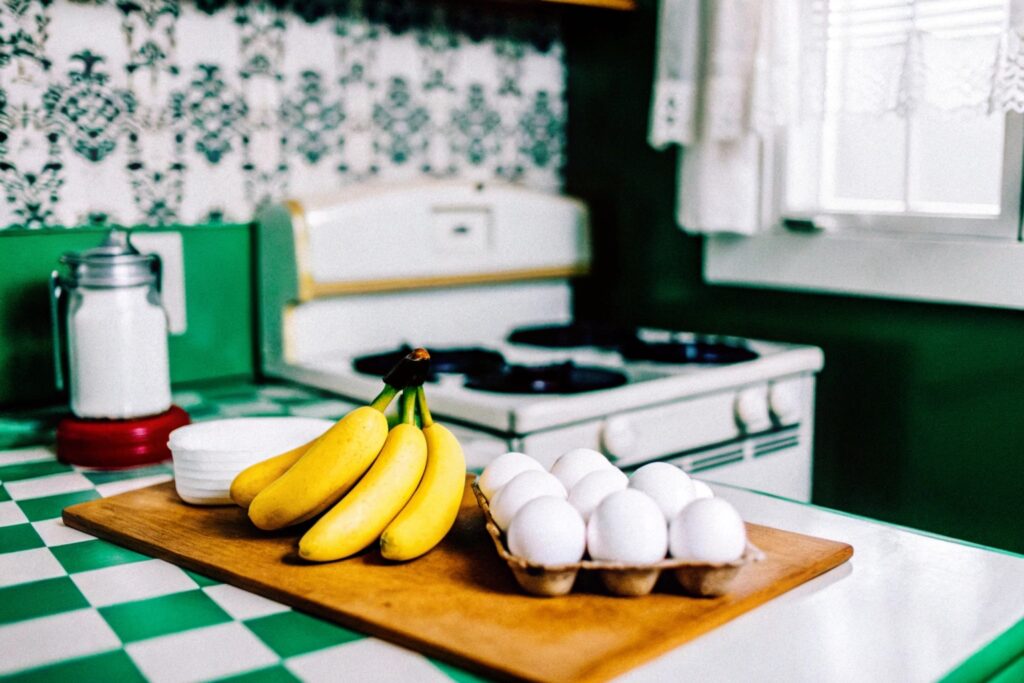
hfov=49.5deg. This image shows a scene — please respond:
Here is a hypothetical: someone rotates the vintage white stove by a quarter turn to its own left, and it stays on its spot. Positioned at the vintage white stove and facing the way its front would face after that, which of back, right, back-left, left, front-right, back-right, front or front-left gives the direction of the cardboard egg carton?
back-right

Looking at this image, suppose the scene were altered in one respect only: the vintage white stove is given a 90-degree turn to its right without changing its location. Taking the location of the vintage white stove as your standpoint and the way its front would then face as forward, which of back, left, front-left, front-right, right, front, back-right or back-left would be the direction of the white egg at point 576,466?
front-left

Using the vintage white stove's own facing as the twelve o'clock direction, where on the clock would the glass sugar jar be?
The glass sugar jar is roughly at 3 o'clock from the vintage white stove.

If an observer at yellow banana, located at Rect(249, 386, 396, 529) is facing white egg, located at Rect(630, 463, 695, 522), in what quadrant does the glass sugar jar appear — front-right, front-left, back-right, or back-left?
back-left

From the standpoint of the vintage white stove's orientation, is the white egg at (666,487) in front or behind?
in front

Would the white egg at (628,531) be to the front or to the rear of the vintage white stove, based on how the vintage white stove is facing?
to the front

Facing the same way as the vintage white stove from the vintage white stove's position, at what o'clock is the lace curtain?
The lace curtain is roughly at 10 o'clock from the vintage white stove.

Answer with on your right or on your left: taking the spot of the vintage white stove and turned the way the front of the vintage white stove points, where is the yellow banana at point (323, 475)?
on your right

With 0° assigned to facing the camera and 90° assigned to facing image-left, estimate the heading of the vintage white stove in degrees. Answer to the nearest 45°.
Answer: approximately 315°

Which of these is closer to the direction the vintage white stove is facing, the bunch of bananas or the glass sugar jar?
the bunch of bananas

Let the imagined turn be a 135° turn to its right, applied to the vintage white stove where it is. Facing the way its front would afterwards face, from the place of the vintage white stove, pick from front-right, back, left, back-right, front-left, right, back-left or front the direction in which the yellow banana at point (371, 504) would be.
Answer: left

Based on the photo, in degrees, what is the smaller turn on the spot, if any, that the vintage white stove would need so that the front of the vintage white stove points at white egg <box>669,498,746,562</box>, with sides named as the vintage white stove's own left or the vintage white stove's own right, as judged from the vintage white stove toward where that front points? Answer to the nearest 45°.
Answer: approximately 45° to the vintage white stove's own right

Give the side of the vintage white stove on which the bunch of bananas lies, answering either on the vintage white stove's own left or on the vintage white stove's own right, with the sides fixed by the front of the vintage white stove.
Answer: on the vintage white stove's own right

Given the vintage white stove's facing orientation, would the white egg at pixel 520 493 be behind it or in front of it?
in front

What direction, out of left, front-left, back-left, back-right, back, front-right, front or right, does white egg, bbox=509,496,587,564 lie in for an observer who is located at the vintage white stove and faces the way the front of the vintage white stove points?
front-right
